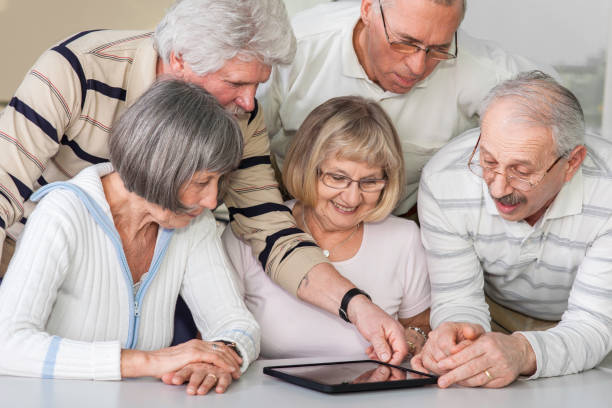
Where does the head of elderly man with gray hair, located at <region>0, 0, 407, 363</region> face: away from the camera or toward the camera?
toward the camera

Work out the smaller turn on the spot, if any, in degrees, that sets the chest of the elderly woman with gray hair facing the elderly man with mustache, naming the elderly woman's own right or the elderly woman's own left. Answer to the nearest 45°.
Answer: approximately 45° to the elderly woman's own left

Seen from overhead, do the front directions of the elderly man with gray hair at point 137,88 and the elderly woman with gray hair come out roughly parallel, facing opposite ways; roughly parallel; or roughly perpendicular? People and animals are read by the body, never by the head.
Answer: roughly parallel

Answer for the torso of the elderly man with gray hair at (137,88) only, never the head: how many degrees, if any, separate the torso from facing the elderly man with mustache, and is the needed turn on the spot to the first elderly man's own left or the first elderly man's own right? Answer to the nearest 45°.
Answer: approximately 45° to the first elderly man's own left

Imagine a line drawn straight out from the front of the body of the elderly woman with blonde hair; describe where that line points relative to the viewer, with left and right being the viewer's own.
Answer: facing the viewer

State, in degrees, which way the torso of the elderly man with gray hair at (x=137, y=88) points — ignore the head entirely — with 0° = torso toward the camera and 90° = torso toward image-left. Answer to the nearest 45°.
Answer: approximately 315°

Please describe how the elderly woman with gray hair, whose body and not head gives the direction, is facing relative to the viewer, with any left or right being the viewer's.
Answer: facing the viewer and to the right of the viewer

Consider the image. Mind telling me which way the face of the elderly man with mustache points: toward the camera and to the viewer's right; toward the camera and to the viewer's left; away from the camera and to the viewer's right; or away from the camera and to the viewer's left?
toward the camera and to the viewer's left

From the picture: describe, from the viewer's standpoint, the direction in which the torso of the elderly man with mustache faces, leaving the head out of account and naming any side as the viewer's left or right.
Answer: facing the viewer and to the left of the viewer

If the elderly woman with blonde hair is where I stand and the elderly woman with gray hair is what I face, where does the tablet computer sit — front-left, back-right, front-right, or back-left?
front-left

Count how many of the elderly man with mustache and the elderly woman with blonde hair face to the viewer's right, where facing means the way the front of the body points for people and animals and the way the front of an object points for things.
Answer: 0

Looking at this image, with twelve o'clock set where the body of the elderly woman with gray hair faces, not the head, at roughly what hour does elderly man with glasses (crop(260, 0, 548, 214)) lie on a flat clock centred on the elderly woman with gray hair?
The elderly man with glasses is roughly at 9 o'clock from the elderly woman with gray hair.

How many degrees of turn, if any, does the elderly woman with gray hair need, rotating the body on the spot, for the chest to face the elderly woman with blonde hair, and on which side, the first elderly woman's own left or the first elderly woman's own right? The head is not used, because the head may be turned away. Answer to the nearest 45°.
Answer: approximately 90° to the first elderly woman's own left

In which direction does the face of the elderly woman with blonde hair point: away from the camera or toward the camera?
toward the camera

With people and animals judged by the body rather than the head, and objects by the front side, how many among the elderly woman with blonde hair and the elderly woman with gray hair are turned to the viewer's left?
0
